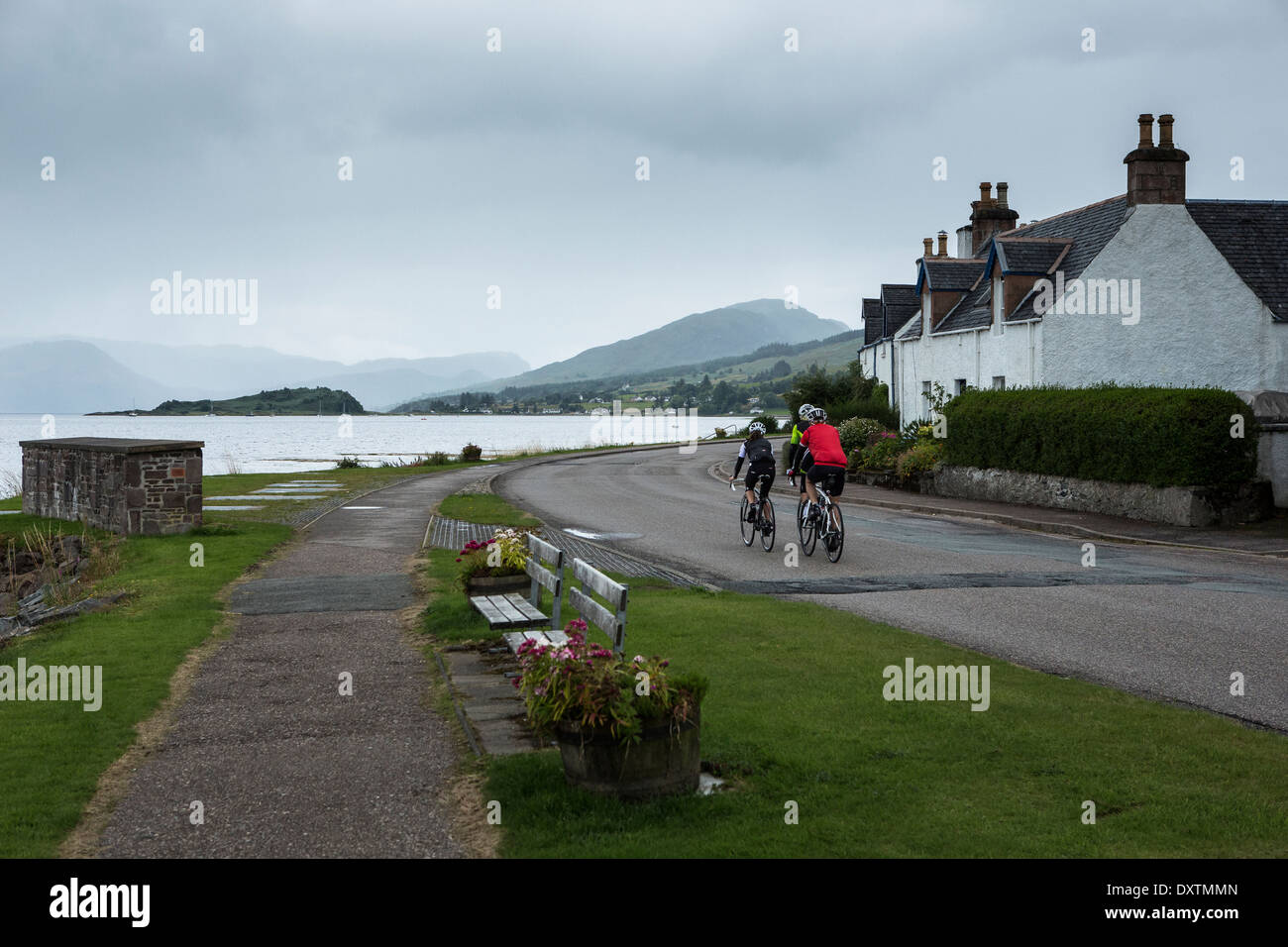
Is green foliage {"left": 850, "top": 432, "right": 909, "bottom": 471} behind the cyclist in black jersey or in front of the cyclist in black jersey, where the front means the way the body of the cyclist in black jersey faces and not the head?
in front

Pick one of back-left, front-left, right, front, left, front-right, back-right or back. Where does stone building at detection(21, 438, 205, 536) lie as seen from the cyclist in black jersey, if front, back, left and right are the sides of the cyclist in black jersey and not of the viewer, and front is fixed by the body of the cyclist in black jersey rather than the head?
left

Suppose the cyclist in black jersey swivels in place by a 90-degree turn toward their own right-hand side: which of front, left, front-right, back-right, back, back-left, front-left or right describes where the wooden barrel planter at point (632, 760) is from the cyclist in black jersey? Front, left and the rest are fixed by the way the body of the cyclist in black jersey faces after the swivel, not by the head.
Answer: right

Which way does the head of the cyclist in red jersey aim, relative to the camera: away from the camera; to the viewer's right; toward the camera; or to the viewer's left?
away from the camera

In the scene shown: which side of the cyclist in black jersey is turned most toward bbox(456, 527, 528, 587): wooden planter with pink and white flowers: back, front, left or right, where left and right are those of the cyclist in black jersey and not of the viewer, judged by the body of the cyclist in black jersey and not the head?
back

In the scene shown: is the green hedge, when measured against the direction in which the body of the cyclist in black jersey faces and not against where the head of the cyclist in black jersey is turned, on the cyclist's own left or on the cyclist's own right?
on the cyclist's own right

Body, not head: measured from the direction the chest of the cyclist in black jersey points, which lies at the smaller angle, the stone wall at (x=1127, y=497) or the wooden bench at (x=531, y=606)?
the stone wall

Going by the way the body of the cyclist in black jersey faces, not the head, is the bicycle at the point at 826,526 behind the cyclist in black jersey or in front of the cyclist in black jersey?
behind

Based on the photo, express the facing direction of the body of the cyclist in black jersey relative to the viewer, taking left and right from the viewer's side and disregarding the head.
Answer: facing away from the viewer

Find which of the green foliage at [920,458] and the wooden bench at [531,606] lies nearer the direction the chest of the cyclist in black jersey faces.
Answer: the green foliage

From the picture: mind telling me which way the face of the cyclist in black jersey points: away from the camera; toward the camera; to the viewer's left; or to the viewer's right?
away from the camera

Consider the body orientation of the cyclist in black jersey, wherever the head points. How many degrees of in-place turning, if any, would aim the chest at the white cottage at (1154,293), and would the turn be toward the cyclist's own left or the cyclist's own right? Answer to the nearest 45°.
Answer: approximately 45° to the cyclist's own right
